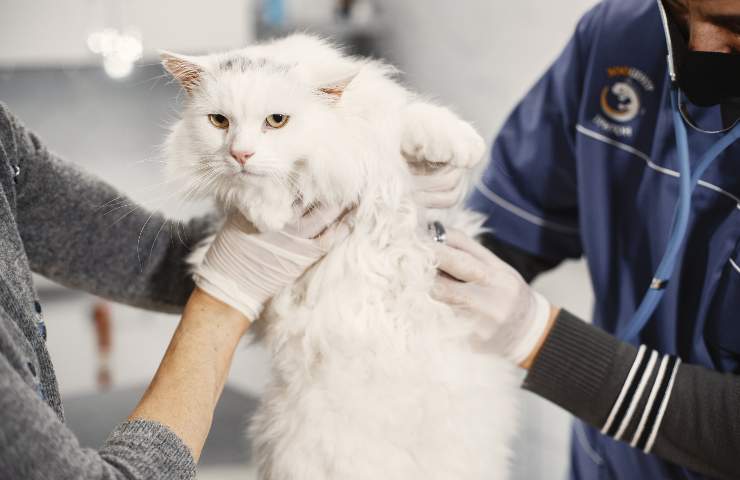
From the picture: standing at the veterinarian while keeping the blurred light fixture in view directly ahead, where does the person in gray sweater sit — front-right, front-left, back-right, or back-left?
front-left

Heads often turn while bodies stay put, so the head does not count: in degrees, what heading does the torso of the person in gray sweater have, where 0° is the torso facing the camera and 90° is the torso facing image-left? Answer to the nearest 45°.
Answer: approximately 270°

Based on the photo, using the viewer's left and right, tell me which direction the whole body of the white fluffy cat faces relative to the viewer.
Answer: facing the viewer and to the left of the viewer

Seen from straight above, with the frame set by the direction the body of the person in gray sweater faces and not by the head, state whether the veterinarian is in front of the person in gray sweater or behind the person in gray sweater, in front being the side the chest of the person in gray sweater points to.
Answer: in front

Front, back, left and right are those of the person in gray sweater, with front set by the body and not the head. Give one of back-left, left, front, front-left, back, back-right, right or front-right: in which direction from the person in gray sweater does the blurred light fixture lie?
left
